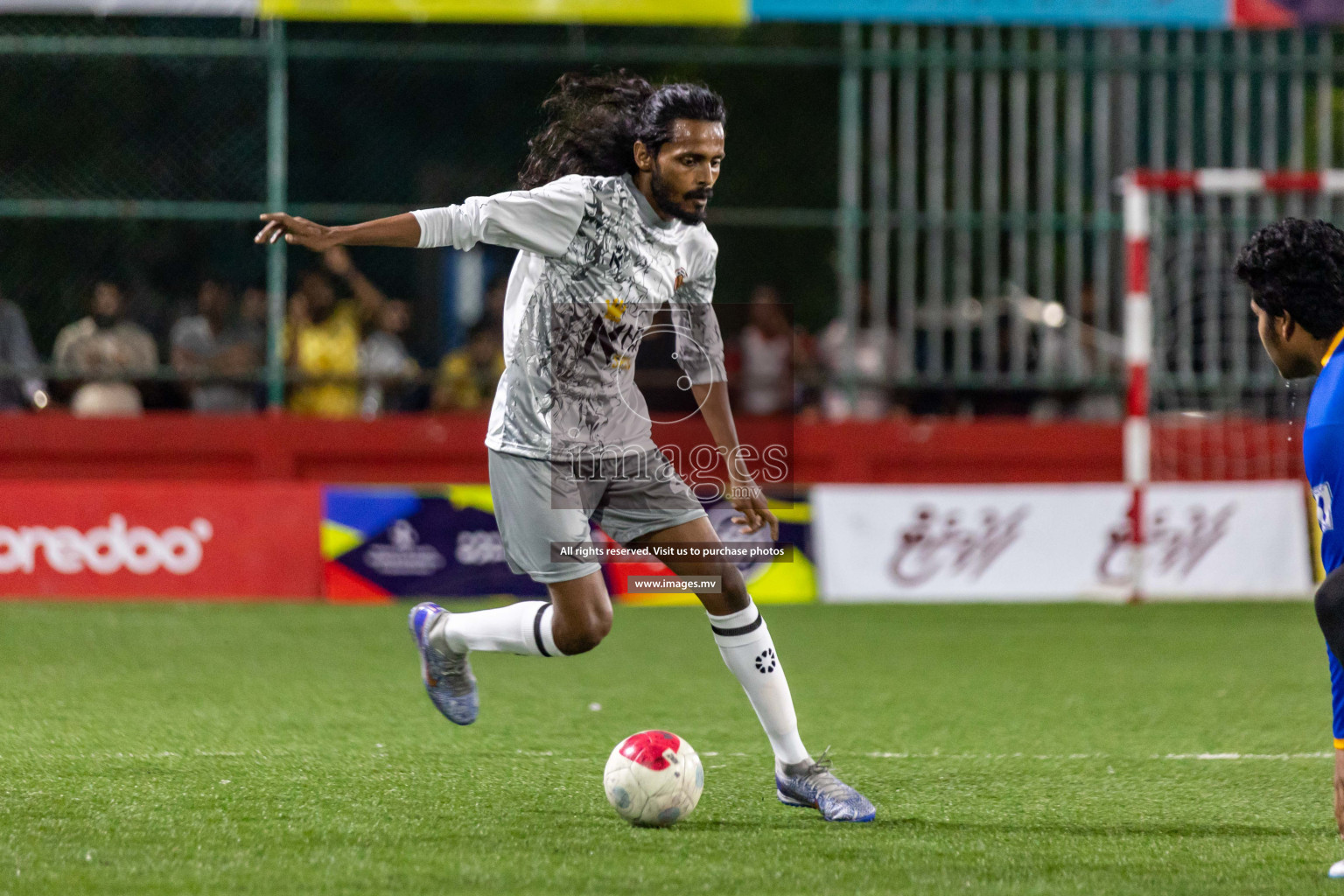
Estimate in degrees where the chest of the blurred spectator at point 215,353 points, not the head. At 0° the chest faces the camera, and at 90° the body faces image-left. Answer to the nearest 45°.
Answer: approximately 0°

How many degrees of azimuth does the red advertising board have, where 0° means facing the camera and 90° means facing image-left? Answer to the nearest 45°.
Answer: approximately 0°

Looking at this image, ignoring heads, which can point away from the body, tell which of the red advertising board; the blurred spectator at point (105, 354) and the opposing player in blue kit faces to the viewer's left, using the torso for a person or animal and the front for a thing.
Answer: the opposing player in blue kit

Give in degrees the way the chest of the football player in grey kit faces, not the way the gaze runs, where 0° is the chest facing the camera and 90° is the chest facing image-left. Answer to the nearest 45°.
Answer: approximately 315°

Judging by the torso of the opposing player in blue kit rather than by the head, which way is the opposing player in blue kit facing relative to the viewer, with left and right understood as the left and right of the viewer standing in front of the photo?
facing to the left of the viewer
